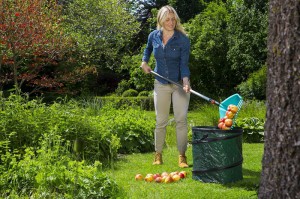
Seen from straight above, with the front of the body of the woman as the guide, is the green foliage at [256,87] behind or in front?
behind

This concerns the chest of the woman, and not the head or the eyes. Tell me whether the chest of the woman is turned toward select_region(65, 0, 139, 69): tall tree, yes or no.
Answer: no

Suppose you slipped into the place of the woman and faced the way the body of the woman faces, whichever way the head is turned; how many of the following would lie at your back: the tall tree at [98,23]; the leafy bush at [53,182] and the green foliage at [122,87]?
2

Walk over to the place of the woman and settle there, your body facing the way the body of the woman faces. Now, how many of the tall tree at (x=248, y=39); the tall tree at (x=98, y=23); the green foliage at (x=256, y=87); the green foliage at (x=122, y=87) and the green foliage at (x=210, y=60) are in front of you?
0

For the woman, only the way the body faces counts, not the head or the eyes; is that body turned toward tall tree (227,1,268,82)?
no

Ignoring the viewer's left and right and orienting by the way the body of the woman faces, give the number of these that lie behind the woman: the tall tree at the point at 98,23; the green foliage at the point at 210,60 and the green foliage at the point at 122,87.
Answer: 3

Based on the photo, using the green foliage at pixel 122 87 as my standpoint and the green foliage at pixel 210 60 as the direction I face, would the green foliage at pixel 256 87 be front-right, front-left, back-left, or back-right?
front-right

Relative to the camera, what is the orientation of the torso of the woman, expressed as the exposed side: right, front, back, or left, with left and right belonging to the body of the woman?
front

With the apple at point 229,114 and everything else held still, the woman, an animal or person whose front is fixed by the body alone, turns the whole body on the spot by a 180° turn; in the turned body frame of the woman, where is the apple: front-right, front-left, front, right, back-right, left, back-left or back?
back-right

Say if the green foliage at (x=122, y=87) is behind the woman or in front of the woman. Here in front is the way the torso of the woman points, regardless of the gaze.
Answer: behind

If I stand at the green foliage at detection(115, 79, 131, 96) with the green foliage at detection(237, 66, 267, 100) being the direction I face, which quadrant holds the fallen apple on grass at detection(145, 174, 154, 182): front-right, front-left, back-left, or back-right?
front-right

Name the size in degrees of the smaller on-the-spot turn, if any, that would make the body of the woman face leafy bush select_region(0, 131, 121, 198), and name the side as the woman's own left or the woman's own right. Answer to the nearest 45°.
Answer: approximately 45° to the woman's own right

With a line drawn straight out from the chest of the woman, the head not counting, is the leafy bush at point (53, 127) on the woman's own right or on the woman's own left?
on the woman's own right

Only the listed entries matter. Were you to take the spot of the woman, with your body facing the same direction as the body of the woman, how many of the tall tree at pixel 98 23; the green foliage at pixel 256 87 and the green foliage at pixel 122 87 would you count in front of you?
0

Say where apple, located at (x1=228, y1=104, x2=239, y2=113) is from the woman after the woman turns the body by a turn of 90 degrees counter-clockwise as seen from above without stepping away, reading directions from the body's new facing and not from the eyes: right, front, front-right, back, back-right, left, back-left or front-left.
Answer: front-right

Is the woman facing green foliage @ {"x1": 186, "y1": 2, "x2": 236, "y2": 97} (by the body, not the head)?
no
